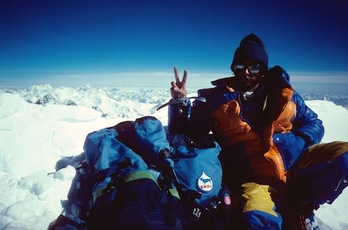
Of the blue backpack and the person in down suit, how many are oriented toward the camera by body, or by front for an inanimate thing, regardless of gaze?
2

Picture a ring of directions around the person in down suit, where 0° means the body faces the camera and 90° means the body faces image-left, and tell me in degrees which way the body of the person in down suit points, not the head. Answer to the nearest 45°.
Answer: approximately 0°

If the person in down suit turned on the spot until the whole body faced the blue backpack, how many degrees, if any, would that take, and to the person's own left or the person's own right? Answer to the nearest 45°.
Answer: approximately 45° to the person's own right
